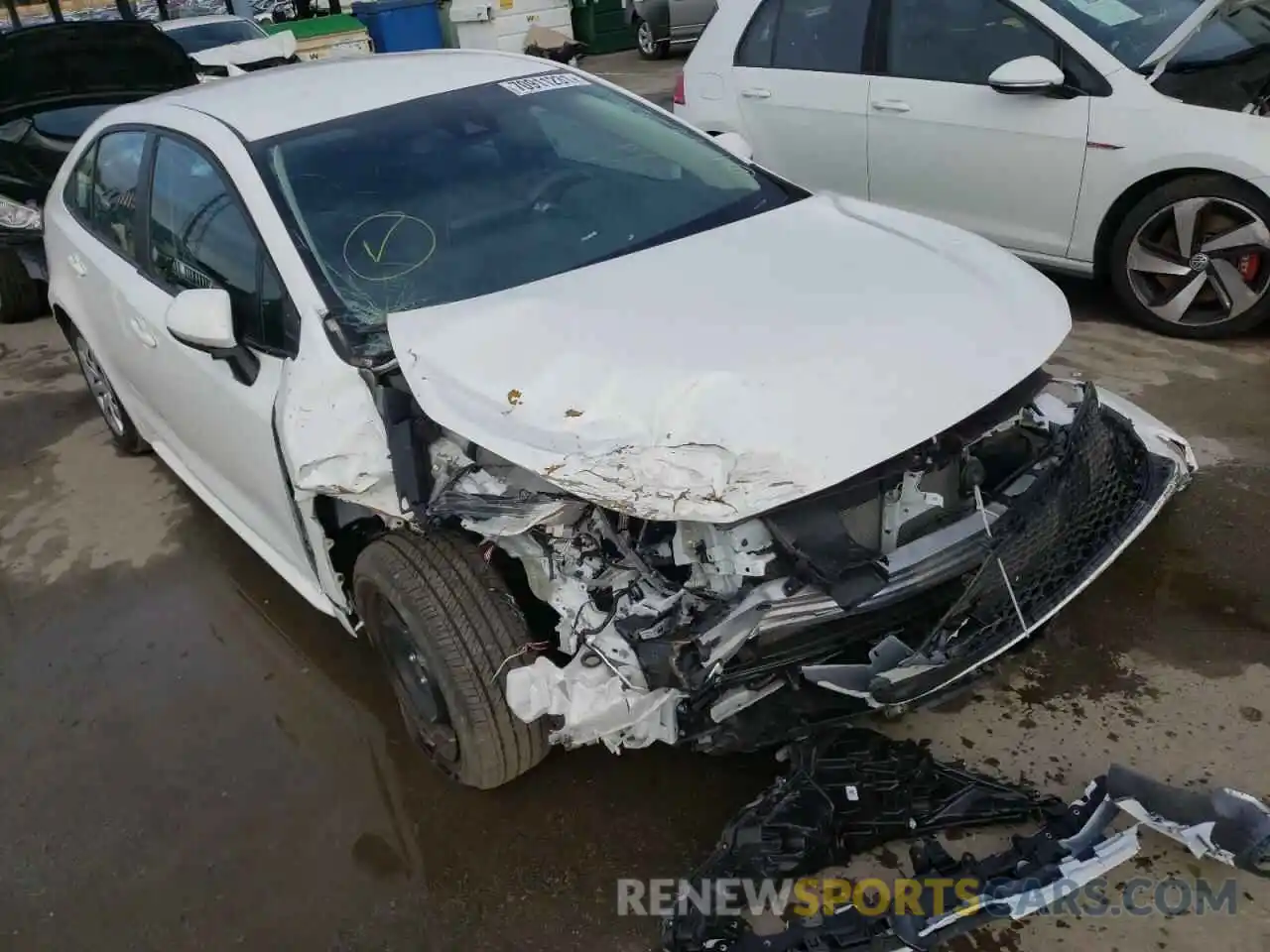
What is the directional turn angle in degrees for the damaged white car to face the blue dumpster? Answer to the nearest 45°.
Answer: approximately 135° to its left

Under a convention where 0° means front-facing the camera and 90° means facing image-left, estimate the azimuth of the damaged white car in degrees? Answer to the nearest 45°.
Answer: approximately 315°

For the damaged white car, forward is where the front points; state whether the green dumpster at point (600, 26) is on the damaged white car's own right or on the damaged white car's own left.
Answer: on the damaged white car's own left

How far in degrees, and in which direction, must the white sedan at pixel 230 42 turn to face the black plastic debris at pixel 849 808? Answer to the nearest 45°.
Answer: approximately 45° to its right

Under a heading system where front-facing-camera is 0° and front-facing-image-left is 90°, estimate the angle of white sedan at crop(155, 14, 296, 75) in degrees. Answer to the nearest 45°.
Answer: approximately 315°

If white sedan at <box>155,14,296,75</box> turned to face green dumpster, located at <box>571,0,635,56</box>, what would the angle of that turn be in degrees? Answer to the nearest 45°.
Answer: approximately 90° to its left

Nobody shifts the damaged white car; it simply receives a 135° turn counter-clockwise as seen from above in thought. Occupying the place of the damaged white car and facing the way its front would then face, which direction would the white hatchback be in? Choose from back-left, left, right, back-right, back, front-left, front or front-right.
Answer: front-right
